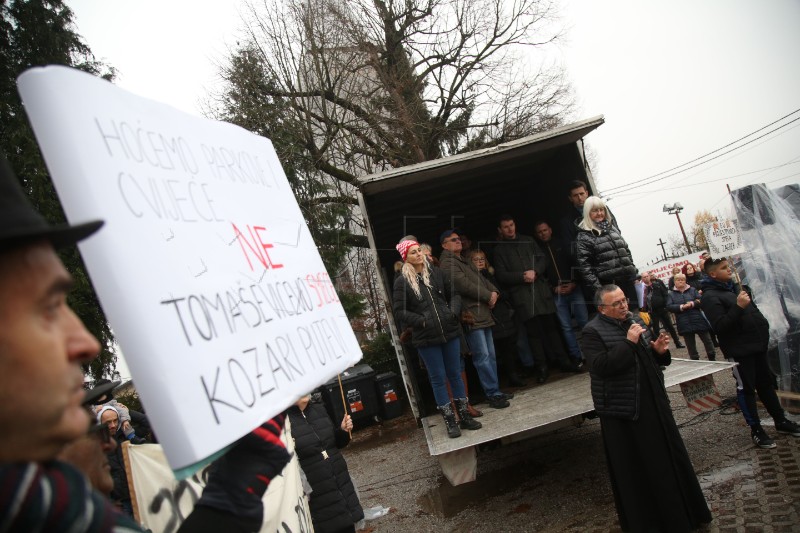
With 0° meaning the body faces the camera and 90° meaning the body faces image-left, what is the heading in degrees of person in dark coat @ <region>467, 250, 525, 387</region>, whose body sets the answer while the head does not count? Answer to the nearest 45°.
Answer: approximately 315°

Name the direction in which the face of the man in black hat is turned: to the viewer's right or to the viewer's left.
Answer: to the viewer's right

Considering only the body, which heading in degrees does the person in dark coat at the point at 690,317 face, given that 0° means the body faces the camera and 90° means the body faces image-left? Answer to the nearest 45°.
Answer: approximately 0°

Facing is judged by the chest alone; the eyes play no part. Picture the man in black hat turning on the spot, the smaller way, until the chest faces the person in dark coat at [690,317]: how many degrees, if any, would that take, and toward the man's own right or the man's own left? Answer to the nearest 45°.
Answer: approximately 45° to the man's own left

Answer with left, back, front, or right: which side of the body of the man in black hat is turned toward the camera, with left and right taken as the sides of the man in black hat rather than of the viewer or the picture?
right

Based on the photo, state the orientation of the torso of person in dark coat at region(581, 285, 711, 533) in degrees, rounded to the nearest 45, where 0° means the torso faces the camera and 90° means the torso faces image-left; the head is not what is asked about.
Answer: approximately 315°

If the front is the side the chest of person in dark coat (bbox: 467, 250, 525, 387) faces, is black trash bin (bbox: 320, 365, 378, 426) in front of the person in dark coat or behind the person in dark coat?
behind

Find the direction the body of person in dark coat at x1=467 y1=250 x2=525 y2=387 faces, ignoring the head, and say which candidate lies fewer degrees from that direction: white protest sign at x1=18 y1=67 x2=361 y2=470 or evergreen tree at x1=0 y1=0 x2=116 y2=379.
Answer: the white protest sign

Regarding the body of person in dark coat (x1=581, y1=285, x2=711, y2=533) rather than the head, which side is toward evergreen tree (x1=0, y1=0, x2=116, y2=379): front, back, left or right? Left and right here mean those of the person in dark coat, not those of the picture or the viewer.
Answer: back
